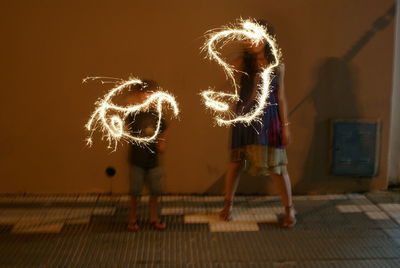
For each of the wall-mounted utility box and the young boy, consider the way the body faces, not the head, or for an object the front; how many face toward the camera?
2

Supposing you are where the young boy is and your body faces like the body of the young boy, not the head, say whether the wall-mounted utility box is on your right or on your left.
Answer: on your left

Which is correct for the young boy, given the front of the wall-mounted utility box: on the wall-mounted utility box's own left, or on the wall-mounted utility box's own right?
on the wall-mounted utility box's own right

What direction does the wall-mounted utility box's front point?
toward the camera
